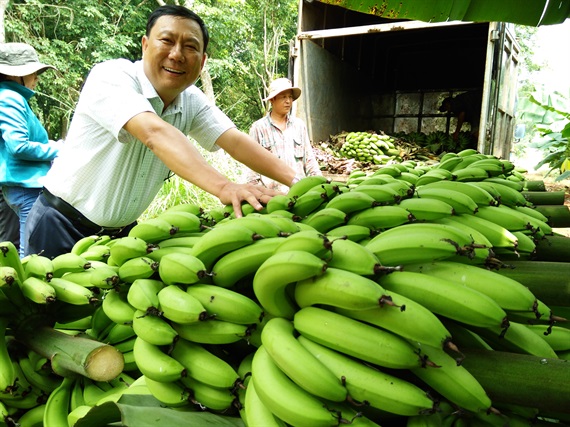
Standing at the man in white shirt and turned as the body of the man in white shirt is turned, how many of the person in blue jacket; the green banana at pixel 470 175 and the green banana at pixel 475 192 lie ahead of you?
2

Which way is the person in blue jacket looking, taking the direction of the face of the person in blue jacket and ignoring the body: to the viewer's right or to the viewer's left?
to the viewer's right

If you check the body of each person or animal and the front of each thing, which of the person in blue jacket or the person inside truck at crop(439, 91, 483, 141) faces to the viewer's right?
the person in blue jacket

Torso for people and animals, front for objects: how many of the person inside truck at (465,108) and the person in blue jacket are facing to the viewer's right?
1

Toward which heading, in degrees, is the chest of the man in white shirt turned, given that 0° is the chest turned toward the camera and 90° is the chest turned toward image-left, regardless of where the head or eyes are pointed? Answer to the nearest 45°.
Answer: approximately 315°

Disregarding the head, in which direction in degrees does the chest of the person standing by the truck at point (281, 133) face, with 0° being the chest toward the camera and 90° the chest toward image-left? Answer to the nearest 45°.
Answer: approximately 315°
